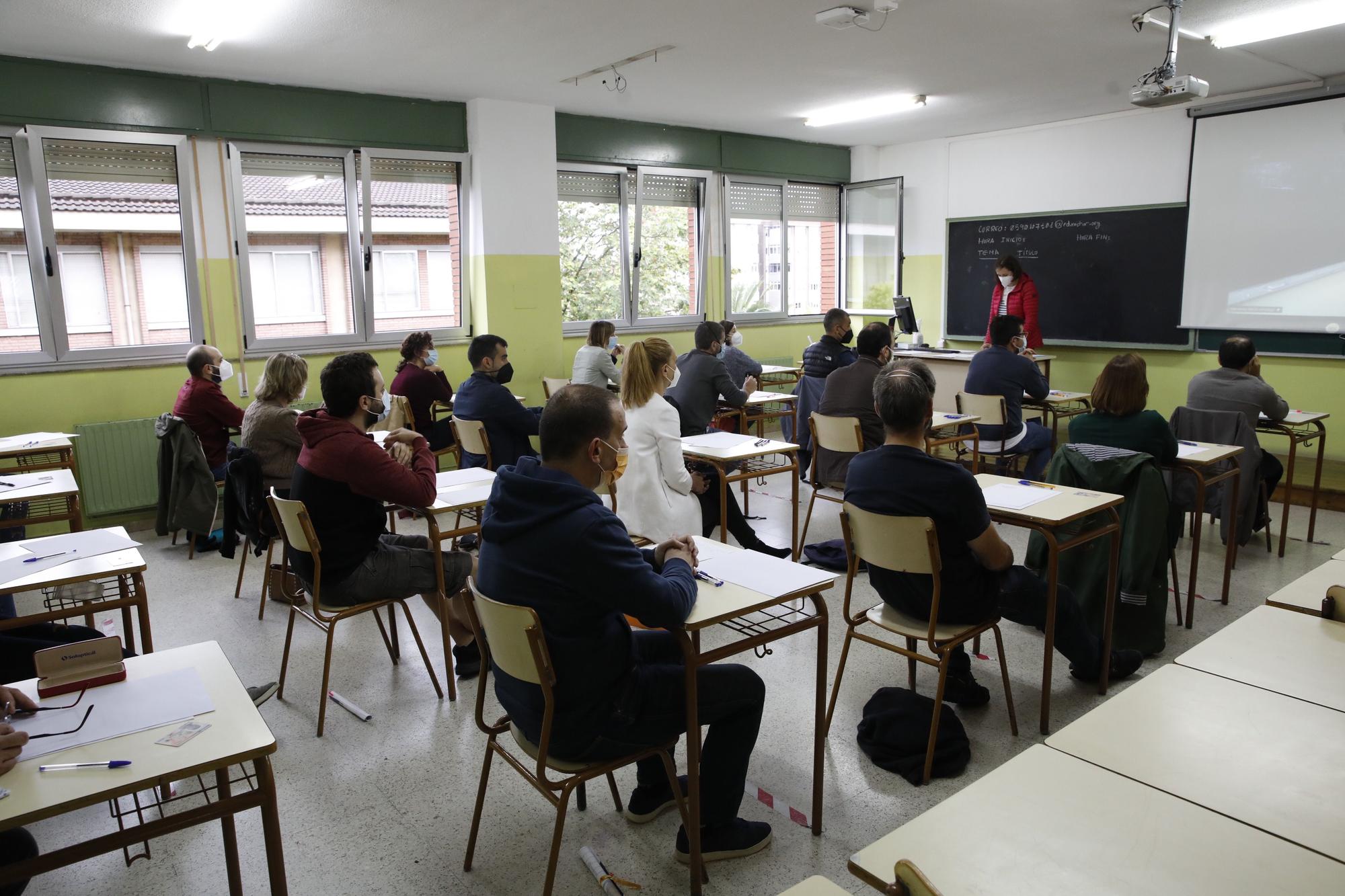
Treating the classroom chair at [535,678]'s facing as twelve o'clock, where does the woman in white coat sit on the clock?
The woman in white coat is roughly at 11 o'clock from the classroom chair.

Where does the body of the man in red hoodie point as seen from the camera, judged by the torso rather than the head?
to the viewer's right

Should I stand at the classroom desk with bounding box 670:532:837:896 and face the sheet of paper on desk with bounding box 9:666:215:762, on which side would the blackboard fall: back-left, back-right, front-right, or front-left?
back-right

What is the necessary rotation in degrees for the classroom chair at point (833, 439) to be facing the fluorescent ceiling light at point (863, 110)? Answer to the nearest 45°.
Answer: approximately 45° to its left

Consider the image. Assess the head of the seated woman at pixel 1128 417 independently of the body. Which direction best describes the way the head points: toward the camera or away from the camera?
away from the camera

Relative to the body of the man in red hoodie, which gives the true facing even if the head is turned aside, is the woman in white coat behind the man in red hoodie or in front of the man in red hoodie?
in front

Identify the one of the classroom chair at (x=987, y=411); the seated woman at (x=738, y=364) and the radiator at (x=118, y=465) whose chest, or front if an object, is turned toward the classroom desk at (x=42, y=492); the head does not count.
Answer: the radiator

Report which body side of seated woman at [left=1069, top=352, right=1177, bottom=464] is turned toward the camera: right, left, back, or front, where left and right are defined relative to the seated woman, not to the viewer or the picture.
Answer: back

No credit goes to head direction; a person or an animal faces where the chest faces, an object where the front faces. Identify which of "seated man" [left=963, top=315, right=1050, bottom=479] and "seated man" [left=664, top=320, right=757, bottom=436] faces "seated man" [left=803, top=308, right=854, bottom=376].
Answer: "seated man" [left=664, top=320, right=757, bottom=436]

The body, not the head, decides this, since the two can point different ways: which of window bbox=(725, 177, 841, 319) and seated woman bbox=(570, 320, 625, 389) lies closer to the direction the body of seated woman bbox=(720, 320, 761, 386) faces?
the window

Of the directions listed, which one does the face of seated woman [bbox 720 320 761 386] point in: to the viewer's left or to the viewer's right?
to the viewer's right

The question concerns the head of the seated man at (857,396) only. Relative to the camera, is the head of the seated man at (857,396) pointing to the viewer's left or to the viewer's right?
to the viewer's right

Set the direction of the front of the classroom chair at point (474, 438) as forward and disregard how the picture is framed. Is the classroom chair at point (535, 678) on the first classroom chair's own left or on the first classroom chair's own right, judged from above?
on the first classroom chair's own right
